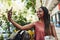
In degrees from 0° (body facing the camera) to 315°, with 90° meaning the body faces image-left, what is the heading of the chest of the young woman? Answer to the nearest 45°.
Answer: approximately 45°
